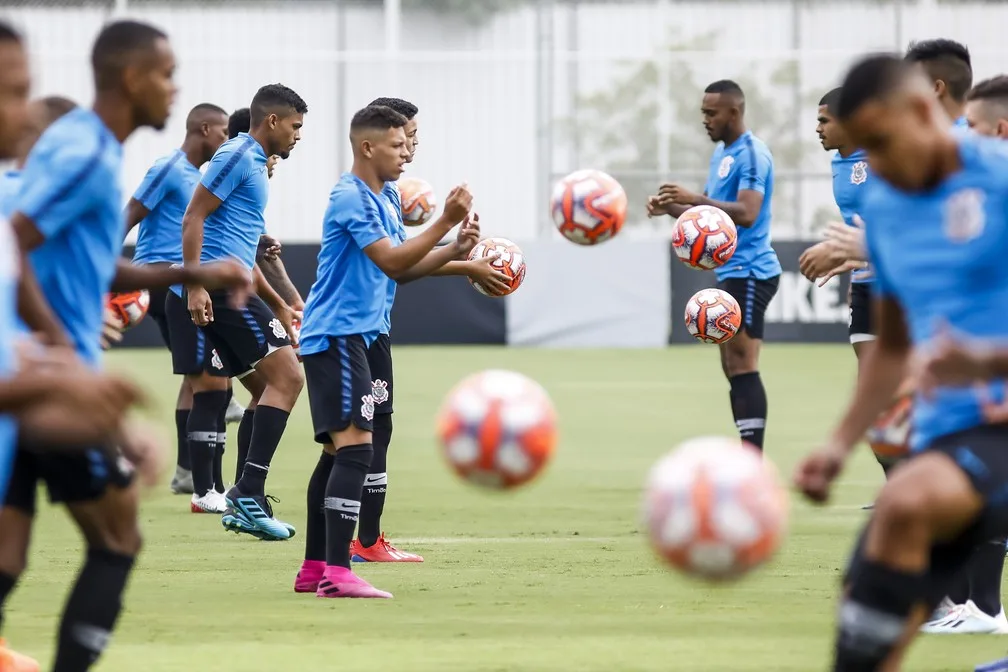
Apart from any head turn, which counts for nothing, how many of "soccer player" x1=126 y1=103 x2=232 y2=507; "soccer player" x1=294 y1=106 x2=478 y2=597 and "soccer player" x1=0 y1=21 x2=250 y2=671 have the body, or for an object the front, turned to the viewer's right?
3

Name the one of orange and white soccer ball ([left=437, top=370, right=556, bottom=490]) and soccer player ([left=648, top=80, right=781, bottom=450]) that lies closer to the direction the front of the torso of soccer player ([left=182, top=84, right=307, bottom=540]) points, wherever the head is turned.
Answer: the soccer player

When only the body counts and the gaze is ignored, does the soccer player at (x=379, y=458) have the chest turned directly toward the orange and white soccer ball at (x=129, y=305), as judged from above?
no

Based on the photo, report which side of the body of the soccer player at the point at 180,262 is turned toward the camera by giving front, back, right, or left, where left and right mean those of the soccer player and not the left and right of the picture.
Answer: right

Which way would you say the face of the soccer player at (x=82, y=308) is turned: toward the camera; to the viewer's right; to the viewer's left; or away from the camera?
to the viewer's right

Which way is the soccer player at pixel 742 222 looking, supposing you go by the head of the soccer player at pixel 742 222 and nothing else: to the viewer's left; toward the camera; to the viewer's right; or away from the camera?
to the viewer's left

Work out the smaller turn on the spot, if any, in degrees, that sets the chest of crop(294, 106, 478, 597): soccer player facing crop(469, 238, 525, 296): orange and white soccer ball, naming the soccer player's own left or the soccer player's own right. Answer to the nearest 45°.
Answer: approximately 45° to the soccer player's own left

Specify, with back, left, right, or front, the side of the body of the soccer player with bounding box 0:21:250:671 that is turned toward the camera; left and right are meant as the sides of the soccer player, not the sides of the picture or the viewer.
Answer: right

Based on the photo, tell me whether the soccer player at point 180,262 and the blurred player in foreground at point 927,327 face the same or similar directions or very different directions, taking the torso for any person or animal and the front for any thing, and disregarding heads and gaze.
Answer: very different directions

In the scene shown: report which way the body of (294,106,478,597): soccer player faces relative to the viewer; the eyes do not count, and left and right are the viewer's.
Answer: facing to the right of the viewer

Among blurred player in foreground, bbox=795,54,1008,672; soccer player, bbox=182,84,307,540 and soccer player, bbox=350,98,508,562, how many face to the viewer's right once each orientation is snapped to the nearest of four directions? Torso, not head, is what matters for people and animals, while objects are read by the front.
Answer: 2

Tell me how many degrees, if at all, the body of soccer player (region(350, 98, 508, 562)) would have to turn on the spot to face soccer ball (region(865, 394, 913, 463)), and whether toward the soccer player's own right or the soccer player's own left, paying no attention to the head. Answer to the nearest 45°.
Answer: approximately 45° to the soccer player's own right

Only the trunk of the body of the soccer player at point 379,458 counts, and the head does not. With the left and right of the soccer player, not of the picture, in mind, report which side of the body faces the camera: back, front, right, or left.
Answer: right

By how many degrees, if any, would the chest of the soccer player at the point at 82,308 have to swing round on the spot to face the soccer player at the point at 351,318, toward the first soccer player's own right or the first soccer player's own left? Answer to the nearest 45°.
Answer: approximately 45° to the first soccer player's own left

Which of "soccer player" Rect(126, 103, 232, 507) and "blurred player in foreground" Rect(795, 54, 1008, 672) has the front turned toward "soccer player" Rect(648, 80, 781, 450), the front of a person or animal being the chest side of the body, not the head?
"soccer player" Rect(126, 103, 232, 507)

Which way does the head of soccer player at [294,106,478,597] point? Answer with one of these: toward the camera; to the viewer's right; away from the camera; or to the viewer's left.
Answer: to the viewer's right

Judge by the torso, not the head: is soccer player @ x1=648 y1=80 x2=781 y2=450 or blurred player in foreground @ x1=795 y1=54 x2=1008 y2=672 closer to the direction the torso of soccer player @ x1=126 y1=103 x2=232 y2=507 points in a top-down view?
the soccer player

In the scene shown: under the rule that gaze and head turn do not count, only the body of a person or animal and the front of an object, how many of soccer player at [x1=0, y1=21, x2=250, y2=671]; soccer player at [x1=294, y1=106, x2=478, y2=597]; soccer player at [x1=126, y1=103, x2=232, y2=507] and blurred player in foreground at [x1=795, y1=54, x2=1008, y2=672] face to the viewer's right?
3
